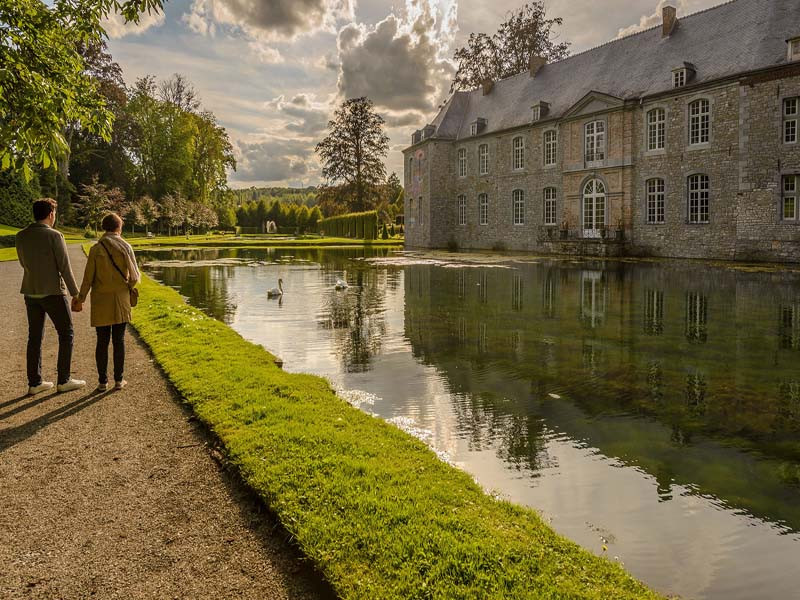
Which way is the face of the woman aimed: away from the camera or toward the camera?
away from the camera

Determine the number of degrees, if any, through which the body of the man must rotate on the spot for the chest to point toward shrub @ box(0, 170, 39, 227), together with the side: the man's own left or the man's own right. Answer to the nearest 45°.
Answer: approximately 45° to the man's own left

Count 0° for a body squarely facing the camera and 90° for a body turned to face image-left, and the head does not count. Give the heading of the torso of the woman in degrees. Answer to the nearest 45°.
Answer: approximately 180°

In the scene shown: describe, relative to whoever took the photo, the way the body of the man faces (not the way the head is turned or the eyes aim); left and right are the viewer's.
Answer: facing away from the viewer and to the right of the viewer

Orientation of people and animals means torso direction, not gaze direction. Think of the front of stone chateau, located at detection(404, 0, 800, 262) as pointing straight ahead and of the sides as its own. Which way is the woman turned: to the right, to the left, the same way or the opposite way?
to the right

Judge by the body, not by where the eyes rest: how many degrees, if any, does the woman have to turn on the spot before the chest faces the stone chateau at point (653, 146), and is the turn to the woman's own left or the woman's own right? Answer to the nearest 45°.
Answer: approximately 45° to the woman's own right

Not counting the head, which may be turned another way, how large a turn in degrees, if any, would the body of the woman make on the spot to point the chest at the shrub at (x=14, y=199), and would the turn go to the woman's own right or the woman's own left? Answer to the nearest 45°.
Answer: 0° — they already face it

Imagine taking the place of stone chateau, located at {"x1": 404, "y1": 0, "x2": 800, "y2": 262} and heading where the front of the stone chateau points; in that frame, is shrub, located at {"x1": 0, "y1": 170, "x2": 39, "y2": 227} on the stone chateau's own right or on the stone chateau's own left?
on the stone chateau's own right

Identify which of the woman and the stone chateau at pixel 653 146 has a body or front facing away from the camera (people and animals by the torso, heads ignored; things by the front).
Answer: the woman

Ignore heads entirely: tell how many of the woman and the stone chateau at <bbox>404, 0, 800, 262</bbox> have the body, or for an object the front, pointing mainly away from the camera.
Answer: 1
